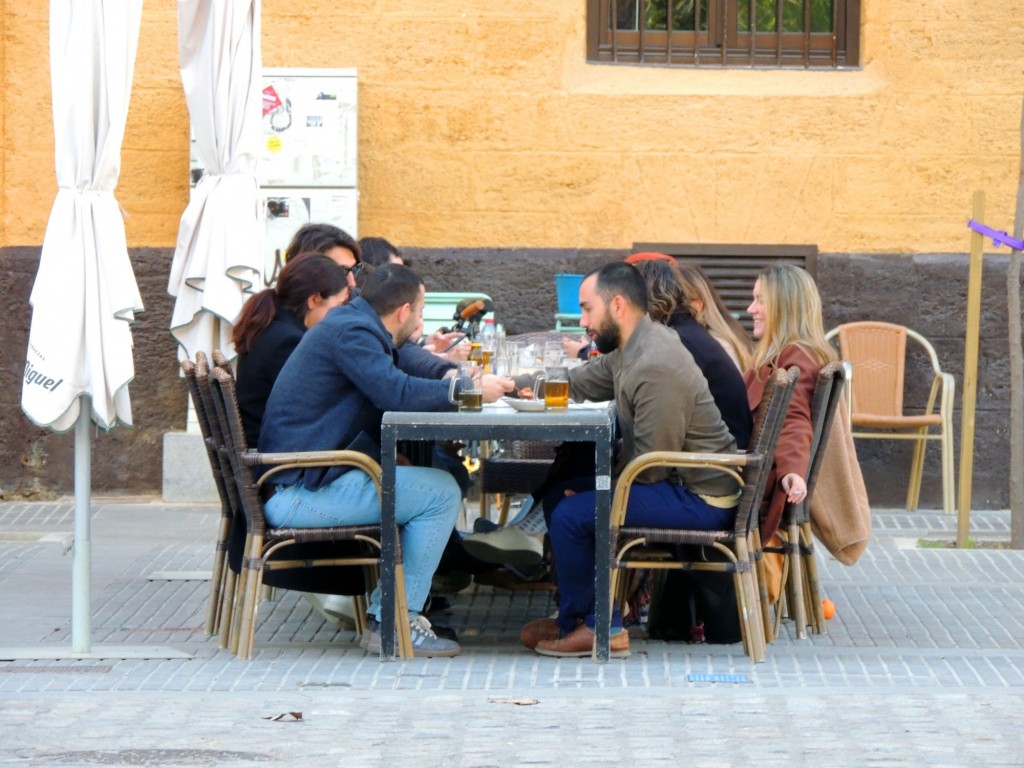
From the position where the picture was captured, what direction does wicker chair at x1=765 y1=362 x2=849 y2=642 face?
facing to the left of the viewer

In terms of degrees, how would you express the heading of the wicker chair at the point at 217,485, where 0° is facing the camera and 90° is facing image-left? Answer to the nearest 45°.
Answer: approximately 270°

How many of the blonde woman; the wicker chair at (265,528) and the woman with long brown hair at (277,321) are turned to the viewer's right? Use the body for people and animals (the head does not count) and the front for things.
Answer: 2

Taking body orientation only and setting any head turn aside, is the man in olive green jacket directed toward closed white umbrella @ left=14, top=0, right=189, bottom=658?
yes

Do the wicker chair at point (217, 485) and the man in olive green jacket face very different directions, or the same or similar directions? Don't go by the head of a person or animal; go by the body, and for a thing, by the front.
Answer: very different directions

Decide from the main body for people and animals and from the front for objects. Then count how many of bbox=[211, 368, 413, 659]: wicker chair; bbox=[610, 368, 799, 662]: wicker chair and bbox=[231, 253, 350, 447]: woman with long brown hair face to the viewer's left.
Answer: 1

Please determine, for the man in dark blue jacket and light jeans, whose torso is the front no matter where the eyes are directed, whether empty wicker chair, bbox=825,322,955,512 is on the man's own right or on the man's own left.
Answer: on the man's own left

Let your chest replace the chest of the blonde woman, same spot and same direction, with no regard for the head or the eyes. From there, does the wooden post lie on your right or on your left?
on your right

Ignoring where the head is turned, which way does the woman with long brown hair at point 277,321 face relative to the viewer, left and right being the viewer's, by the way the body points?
facing to the right of the viewer

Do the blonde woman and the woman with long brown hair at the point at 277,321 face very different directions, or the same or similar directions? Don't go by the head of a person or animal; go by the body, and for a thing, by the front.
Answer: very different directions

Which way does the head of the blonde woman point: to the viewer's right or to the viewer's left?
to the viewer's left

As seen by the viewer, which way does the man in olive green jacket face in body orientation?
to the viewer's left

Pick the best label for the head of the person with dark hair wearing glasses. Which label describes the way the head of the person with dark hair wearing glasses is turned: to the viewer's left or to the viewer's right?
to the viewer's right

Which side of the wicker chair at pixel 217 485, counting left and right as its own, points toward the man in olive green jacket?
front

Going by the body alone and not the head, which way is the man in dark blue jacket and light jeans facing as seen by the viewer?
to the viewer's right

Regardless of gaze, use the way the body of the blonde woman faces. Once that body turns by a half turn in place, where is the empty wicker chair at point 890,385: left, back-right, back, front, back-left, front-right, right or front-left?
left

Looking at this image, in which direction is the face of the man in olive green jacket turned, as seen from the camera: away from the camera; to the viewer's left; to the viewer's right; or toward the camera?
to the viewer's left

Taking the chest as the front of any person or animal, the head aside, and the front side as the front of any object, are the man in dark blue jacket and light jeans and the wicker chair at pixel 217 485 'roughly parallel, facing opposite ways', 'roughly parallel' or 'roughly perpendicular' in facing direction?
roughly parallel

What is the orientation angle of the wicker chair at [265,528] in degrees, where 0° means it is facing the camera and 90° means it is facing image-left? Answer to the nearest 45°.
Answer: approximately 270°
